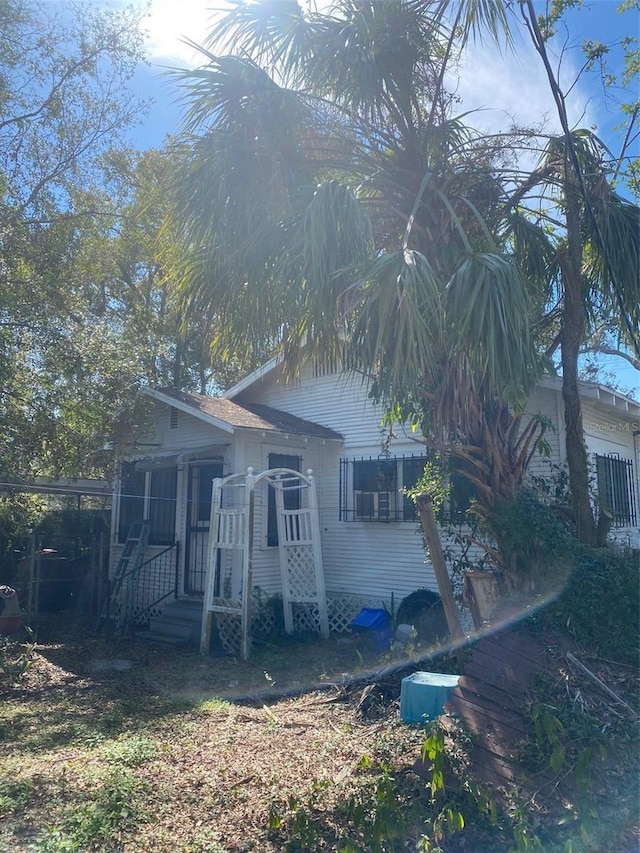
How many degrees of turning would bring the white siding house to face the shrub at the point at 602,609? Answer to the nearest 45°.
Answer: approximately 90° to its left

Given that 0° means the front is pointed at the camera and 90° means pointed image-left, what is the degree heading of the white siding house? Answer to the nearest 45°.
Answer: approximately 45°

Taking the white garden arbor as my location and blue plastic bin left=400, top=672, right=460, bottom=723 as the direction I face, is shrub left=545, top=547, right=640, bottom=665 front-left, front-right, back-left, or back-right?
front-left

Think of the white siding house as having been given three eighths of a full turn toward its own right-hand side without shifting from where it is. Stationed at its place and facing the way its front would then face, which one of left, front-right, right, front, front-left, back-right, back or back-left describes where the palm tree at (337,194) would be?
back

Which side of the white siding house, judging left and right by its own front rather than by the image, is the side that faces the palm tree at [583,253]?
left

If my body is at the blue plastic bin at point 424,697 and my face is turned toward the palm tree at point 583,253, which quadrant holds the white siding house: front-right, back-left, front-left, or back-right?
front-left

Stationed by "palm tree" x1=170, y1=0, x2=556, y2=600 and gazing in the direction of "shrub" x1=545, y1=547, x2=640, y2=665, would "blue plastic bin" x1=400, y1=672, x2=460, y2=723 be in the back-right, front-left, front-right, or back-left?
front-right
